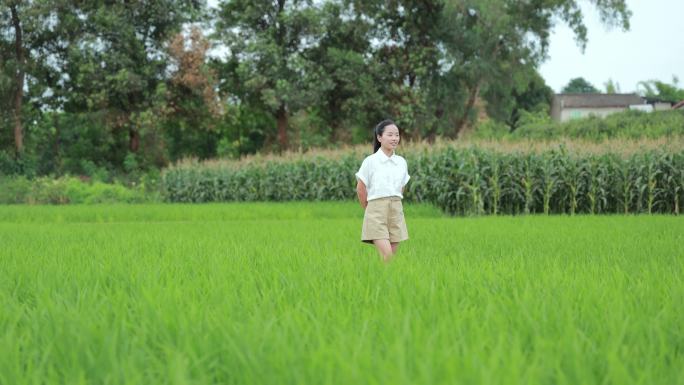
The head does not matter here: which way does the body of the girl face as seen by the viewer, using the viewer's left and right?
facing the viewer and to the right of the viewer

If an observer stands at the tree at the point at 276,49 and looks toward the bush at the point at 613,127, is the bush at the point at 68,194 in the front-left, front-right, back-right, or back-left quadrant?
back-right

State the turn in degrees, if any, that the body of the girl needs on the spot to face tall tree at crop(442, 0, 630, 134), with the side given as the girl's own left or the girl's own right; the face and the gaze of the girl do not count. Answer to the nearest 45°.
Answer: approximately 135° to the girl's own left

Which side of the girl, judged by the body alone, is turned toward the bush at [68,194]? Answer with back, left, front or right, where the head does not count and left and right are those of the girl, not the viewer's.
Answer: back

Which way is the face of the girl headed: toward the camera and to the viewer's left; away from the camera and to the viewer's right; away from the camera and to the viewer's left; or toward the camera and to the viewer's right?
toward the camera and to the viewer's right

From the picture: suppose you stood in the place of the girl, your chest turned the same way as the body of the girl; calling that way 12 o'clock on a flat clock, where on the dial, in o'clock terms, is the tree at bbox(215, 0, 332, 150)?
The tree is roughly at 7 o'clock from the girl.

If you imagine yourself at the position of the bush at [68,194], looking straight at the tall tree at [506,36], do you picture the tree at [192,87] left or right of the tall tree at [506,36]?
left
